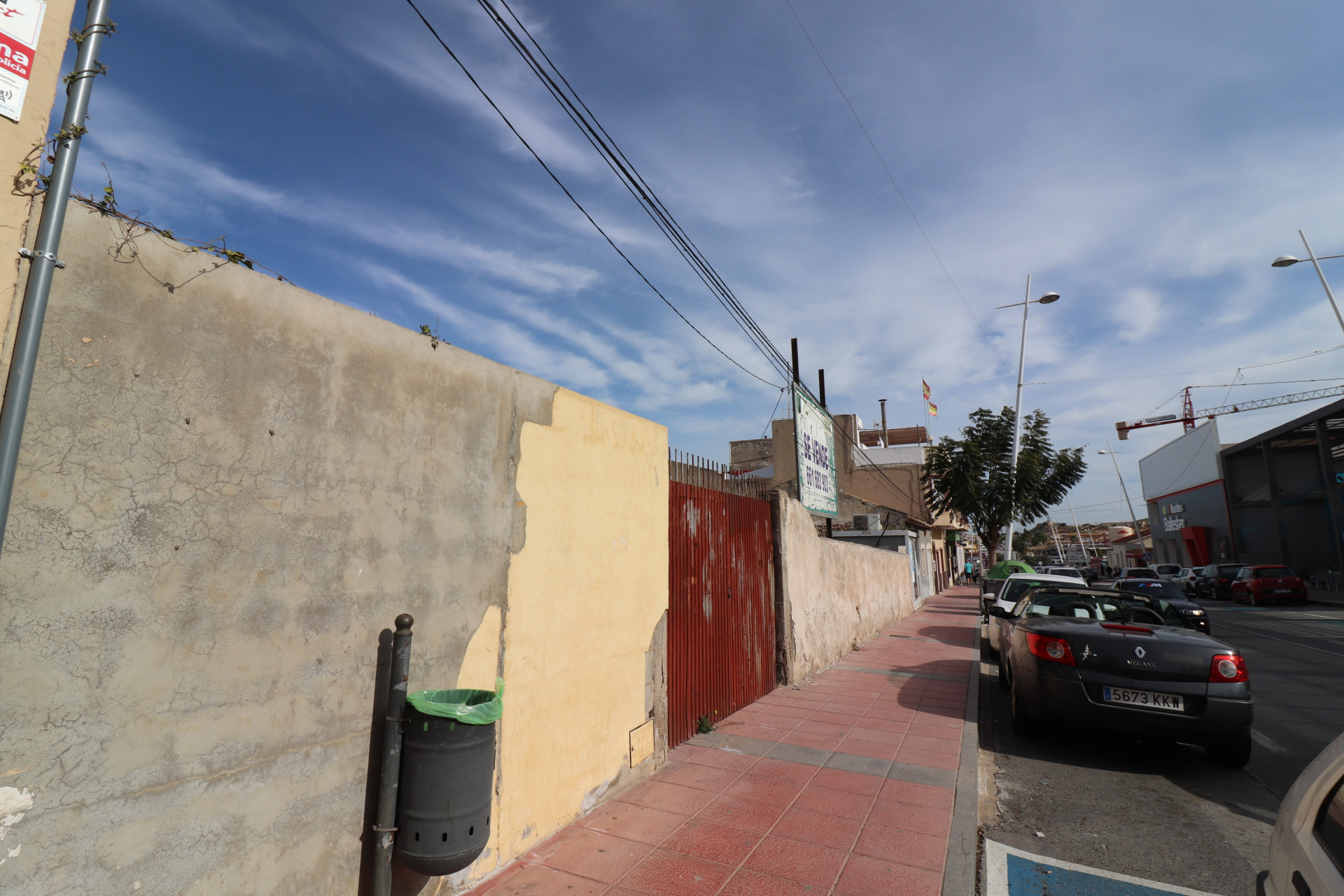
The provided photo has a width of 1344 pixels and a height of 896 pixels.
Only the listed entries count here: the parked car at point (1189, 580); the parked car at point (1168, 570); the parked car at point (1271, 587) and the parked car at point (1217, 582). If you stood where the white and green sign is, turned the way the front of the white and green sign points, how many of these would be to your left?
4

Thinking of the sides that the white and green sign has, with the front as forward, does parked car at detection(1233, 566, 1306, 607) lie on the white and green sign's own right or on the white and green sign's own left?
on the white and green sign's own left

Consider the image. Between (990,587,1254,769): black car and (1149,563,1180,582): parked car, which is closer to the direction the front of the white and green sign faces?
the black car

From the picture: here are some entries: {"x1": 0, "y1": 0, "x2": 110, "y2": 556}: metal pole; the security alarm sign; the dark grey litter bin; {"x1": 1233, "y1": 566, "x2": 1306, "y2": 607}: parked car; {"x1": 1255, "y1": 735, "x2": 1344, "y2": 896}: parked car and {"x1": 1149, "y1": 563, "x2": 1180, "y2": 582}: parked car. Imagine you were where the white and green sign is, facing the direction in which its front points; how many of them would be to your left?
2

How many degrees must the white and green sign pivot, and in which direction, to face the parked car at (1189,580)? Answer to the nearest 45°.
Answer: approximately 90° to its left

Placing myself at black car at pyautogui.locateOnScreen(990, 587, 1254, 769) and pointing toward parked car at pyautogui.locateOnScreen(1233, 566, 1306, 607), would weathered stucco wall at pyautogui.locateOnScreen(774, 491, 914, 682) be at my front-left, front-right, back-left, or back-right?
front-left

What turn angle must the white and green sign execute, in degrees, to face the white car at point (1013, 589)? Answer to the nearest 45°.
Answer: approximately 45° to its left

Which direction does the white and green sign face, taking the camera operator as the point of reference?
facing the viewer and to the right of the viewer

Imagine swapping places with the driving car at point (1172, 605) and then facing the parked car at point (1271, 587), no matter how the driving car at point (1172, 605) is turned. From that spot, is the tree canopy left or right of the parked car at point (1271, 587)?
left

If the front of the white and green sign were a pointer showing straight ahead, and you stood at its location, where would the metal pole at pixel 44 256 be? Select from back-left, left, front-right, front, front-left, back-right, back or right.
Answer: front-right

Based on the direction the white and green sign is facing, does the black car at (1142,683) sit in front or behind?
in front

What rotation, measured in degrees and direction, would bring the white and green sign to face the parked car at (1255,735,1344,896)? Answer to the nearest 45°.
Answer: approximately 45° to its right
